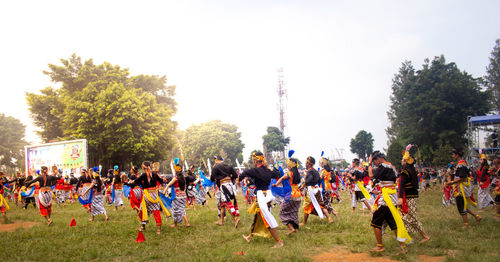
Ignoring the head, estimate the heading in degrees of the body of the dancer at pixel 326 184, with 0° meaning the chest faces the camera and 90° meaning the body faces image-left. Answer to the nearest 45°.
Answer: approximately 90°

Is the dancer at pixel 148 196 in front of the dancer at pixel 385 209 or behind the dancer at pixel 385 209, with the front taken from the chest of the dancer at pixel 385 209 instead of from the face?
in front

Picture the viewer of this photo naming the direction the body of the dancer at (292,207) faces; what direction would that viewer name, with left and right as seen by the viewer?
facing to the left of the viewer

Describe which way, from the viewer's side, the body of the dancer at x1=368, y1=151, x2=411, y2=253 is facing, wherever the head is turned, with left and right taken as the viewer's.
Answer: facing to the left of the viewer

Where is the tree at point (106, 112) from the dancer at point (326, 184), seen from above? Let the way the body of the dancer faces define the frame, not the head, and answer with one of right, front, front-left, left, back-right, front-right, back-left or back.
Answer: front-right

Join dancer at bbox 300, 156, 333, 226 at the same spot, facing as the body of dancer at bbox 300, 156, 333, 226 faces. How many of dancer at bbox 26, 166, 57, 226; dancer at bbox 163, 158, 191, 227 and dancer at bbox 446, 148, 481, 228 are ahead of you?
2
